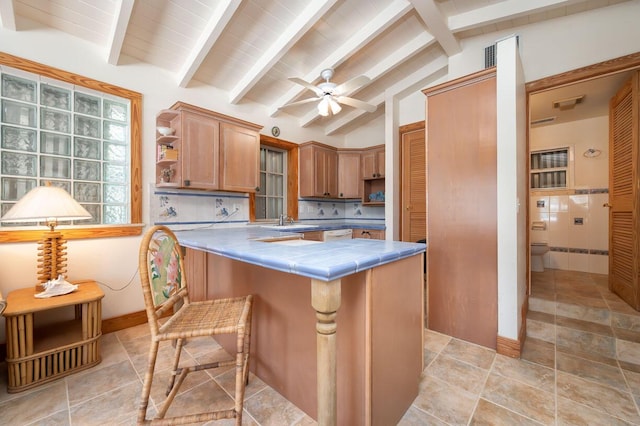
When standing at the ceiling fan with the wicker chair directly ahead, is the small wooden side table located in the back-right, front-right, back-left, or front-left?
front-right

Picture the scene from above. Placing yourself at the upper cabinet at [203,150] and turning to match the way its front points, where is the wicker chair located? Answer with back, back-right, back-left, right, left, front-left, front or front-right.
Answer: front-right

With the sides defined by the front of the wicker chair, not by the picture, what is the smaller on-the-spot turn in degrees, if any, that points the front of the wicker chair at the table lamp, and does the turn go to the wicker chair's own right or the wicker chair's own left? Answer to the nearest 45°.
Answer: approximately 135° to the wicker chair's own left

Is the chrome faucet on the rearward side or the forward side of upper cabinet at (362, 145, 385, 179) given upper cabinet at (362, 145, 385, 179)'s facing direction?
on the forward side

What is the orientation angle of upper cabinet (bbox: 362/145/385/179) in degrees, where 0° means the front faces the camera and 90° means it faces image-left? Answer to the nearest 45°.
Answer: approximately 45°

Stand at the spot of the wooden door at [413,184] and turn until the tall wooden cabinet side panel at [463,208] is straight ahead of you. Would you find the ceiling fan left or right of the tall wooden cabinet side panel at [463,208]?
right

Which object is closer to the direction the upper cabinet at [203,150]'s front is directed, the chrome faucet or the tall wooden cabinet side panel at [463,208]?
the tall wooden cabinet side panel

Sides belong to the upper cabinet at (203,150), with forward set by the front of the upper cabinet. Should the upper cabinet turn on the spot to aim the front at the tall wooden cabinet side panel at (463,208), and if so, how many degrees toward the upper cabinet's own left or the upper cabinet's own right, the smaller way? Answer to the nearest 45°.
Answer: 0° — it already faces it

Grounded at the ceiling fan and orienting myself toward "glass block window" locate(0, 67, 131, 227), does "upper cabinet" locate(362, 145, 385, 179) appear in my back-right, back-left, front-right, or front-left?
back-right

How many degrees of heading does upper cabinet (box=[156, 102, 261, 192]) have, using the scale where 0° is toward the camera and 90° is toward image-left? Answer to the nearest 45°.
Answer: approximately 315°

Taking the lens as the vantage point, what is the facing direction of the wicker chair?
facing to the right of the viewer

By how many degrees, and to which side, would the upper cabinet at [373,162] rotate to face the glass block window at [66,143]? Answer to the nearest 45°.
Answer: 0° — it already faces it

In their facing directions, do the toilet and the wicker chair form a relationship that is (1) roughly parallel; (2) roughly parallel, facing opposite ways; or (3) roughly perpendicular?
roughly parallel

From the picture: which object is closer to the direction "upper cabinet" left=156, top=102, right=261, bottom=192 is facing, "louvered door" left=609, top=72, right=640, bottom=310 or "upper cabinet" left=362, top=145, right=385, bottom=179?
the louvered door

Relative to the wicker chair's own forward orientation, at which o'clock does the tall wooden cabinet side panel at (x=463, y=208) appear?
The tall wooden cabinet side panel is roughly at 12 o'clock from the wicker chair.

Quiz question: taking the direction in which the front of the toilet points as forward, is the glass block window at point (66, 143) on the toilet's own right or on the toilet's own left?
on the toilet's own right
